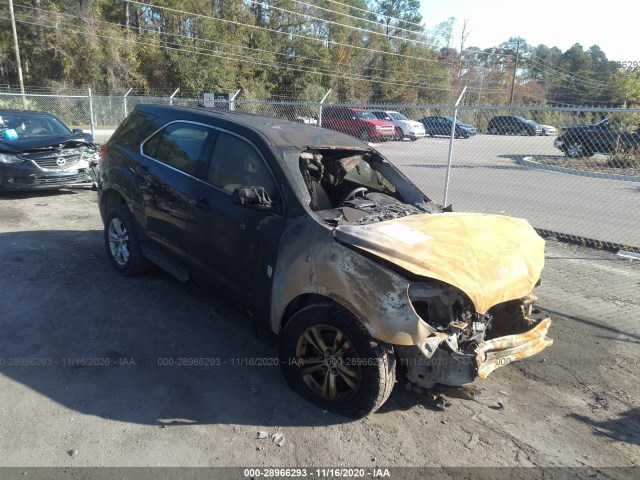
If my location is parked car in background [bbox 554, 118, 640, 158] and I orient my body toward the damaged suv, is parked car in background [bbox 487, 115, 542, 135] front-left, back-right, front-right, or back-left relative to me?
back-right

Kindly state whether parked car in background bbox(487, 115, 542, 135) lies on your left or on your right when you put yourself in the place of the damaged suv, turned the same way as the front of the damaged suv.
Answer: on your left

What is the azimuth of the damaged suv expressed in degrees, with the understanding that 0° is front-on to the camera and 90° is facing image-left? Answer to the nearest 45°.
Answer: approximately 315°

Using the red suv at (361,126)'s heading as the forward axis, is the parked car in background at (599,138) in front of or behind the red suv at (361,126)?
in front

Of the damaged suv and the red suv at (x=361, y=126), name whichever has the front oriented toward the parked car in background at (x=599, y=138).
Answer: the red suv

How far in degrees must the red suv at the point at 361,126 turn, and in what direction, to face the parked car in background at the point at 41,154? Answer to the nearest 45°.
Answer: approximately 90° to its right
